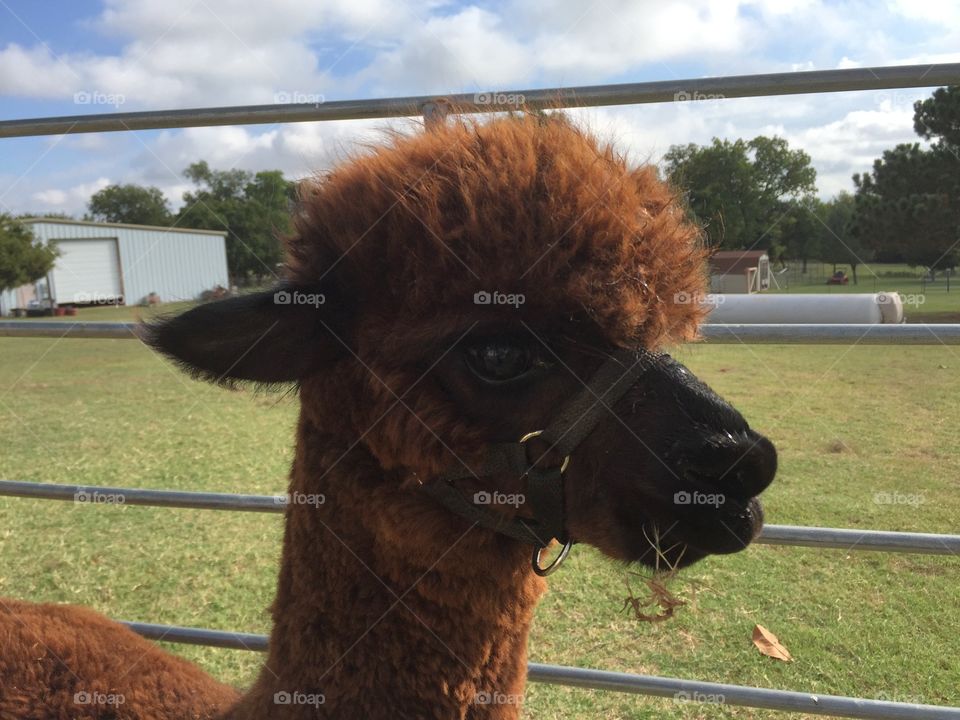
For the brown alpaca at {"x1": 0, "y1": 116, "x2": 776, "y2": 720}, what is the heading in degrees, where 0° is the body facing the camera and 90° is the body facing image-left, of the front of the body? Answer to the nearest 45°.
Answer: approximately 270°

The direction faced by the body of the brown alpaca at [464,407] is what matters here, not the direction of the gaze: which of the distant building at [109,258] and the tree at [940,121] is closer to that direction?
the tree

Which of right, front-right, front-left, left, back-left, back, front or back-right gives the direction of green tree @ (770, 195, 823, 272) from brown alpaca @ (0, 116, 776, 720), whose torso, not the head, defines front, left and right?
front-left

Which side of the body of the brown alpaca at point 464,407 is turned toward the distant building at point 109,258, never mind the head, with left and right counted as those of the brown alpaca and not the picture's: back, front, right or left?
left

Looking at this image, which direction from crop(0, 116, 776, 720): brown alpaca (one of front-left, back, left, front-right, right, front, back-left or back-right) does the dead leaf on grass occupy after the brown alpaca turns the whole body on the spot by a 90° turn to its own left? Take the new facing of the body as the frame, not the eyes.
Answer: front-right

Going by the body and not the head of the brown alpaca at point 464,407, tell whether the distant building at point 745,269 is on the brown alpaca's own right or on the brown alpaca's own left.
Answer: on the brown alpaca's own left

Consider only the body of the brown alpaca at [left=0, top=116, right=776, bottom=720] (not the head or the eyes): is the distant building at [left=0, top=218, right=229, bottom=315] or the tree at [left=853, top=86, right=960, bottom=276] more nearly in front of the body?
the tree

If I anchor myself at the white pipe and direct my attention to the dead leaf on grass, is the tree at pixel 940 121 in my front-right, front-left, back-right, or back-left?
back-left
